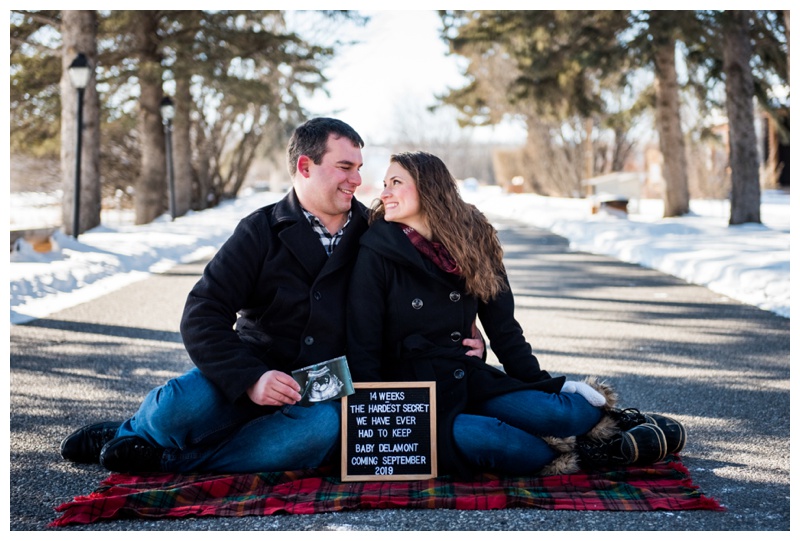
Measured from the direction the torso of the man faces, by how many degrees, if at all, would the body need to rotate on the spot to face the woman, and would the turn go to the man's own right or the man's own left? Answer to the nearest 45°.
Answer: approximately 45° to the man's own left

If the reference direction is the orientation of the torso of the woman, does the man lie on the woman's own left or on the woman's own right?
on the woman's own right

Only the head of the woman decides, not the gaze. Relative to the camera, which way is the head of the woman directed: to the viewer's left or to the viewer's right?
to the viewer's left

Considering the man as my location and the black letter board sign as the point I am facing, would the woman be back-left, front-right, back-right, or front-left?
front-left

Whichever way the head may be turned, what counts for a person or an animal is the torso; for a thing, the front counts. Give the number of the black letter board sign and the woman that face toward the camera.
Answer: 2

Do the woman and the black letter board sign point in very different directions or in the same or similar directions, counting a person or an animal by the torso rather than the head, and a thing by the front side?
same or similar directions

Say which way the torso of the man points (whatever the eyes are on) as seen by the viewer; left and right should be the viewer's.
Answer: facing the viewer and to the right of the viewer

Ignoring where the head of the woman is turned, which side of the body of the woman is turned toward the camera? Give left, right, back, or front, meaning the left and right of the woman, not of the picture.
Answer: front

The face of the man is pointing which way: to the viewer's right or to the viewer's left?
to the viewer's right

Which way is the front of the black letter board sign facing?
toward the camera
